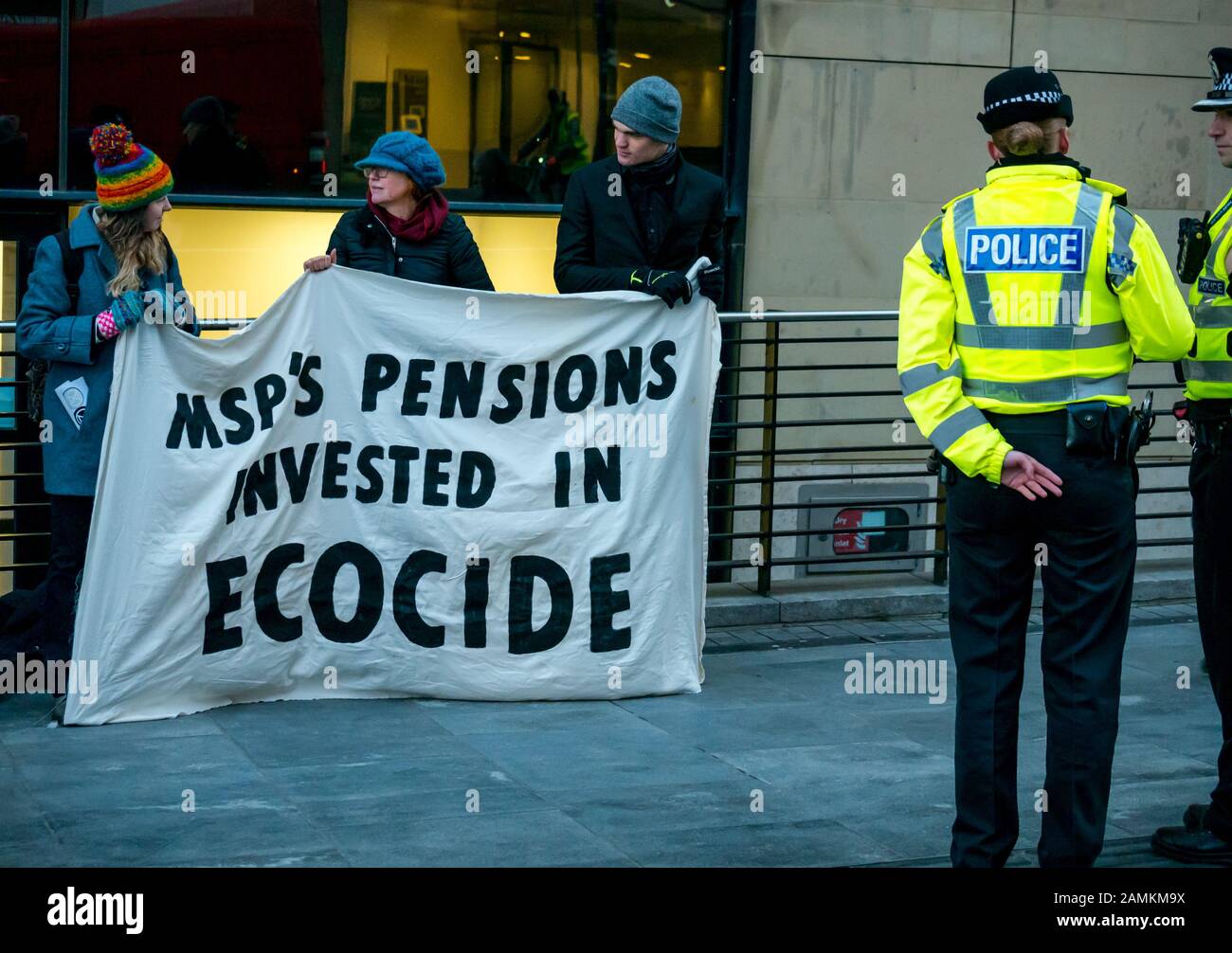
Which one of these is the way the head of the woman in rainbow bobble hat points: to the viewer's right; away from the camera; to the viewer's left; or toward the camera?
to the viewer's right

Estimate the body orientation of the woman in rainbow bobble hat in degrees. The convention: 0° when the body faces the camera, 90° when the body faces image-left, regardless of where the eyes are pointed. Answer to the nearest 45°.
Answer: approximately 270°

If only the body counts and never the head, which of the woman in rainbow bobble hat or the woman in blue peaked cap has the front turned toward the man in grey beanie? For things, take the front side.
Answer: the woman in rainbow bobble hat

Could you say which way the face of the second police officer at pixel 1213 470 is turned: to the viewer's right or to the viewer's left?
to the viewer's left

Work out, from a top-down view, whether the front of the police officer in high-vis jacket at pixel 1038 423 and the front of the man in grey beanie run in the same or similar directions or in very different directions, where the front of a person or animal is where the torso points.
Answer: very different directions

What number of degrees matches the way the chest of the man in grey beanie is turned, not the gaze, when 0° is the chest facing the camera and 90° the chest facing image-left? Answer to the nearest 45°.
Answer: approximately 0°

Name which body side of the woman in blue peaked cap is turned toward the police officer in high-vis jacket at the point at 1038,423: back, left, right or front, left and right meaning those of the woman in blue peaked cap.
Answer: left

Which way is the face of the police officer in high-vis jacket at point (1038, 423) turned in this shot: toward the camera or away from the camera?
away from the camera

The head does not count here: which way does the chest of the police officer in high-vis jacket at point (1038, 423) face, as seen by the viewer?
away from the camera
